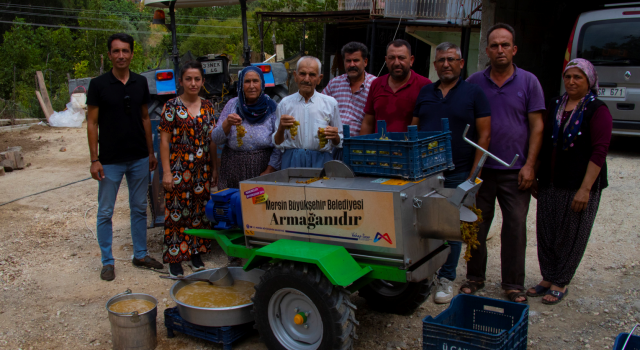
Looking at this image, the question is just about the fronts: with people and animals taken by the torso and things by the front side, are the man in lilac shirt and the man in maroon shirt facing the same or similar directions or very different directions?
same or similar directions

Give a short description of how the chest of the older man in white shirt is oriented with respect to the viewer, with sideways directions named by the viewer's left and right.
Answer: facing the viewer

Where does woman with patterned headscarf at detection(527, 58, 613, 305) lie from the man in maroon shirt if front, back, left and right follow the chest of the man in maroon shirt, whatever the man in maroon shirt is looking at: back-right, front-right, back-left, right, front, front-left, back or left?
left

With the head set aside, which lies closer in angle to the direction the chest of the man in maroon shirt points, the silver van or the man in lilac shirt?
the man in lilac shirt

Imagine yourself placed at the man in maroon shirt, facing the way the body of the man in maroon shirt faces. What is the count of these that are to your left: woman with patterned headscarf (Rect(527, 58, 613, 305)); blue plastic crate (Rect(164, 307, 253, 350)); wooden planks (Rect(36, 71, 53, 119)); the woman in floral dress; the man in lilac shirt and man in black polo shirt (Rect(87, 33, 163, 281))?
2

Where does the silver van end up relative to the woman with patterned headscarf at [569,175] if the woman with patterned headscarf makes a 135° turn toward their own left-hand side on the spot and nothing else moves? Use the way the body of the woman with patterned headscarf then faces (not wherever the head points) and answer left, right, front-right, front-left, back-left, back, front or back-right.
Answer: left

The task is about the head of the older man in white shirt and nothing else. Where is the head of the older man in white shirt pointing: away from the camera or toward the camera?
toward the camera

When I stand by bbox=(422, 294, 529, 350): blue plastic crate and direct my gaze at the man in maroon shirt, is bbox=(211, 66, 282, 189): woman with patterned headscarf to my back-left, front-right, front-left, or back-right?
front-left

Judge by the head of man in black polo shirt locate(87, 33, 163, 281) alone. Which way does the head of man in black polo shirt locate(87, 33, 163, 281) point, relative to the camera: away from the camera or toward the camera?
toward the camera

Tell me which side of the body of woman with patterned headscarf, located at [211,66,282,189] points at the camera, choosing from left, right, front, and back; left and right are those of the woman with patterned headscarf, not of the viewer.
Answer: front

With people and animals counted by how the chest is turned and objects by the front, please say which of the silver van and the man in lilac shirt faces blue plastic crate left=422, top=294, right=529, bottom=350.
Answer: the man in lilac shirt

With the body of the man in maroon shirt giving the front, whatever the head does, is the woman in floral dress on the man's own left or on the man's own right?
on the man's own right
